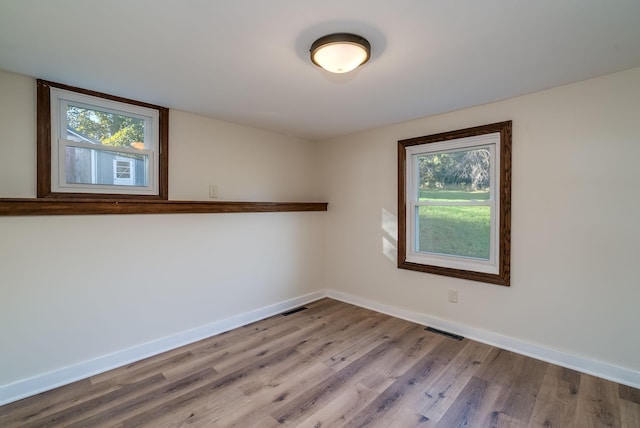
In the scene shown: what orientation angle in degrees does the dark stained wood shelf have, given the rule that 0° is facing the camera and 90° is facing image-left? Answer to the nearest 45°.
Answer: approximately 315°

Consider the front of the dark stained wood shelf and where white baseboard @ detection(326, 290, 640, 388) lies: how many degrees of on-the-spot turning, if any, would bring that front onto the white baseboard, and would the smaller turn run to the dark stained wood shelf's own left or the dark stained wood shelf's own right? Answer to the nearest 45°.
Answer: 0° — it already faces it

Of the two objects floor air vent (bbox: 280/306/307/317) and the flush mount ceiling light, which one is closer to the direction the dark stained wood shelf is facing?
the flush mount ceiling light
